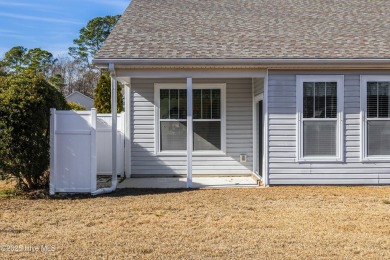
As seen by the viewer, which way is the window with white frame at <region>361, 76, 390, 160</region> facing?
toward the camera

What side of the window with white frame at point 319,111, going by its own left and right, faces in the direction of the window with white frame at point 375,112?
left

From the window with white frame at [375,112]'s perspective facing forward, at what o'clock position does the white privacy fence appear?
The white privacy fence is roughly at 2 o'clock from the window with white frame.

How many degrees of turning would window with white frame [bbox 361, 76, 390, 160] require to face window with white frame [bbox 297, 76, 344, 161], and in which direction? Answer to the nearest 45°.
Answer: approximately 45° to its right

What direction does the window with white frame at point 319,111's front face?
toward the camera

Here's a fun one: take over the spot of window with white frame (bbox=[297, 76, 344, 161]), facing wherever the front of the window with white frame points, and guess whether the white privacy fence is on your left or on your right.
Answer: on your right

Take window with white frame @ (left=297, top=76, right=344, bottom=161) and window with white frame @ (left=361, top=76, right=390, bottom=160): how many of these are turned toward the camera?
2

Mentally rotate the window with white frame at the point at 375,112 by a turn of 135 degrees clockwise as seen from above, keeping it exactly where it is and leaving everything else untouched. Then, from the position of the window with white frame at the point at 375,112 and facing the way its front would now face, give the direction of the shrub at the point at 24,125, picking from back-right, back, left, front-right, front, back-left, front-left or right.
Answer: left

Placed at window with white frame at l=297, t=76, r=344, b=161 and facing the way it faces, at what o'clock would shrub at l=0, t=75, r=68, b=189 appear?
The shrub is roughly at 2 o'clock from the window with white frame.
